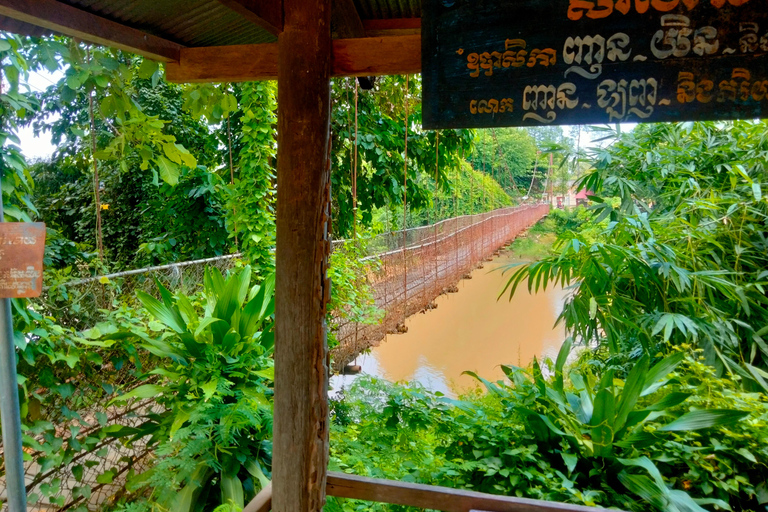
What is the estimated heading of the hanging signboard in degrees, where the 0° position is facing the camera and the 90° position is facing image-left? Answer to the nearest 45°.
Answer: approximately 0°

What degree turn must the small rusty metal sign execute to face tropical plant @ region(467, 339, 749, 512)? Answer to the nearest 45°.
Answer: approximately 90° to its left

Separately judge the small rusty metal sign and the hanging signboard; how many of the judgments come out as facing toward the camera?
2

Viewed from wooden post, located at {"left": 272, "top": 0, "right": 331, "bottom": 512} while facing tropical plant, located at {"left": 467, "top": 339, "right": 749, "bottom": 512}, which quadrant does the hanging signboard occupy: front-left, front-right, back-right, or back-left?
front-right

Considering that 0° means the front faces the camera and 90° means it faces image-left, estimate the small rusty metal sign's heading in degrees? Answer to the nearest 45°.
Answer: approximately 0°

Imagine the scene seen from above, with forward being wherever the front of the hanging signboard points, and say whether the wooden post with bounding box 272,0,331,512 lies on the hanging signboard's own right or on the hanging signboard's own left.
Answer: on the hanging signboard's own right

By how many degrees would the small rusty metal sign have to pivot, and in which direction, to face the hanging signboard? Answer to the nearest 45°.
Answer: approximately 45° to its left

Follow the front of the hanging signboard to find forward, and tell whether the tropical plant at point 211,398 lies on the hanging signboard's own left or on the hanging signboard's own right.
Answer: on the hanging signboard's own right
